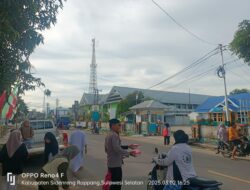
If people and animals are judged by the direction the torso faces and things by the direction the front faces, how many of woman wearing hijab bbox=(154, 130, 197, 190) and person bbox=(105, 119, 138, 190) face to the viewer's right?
1
